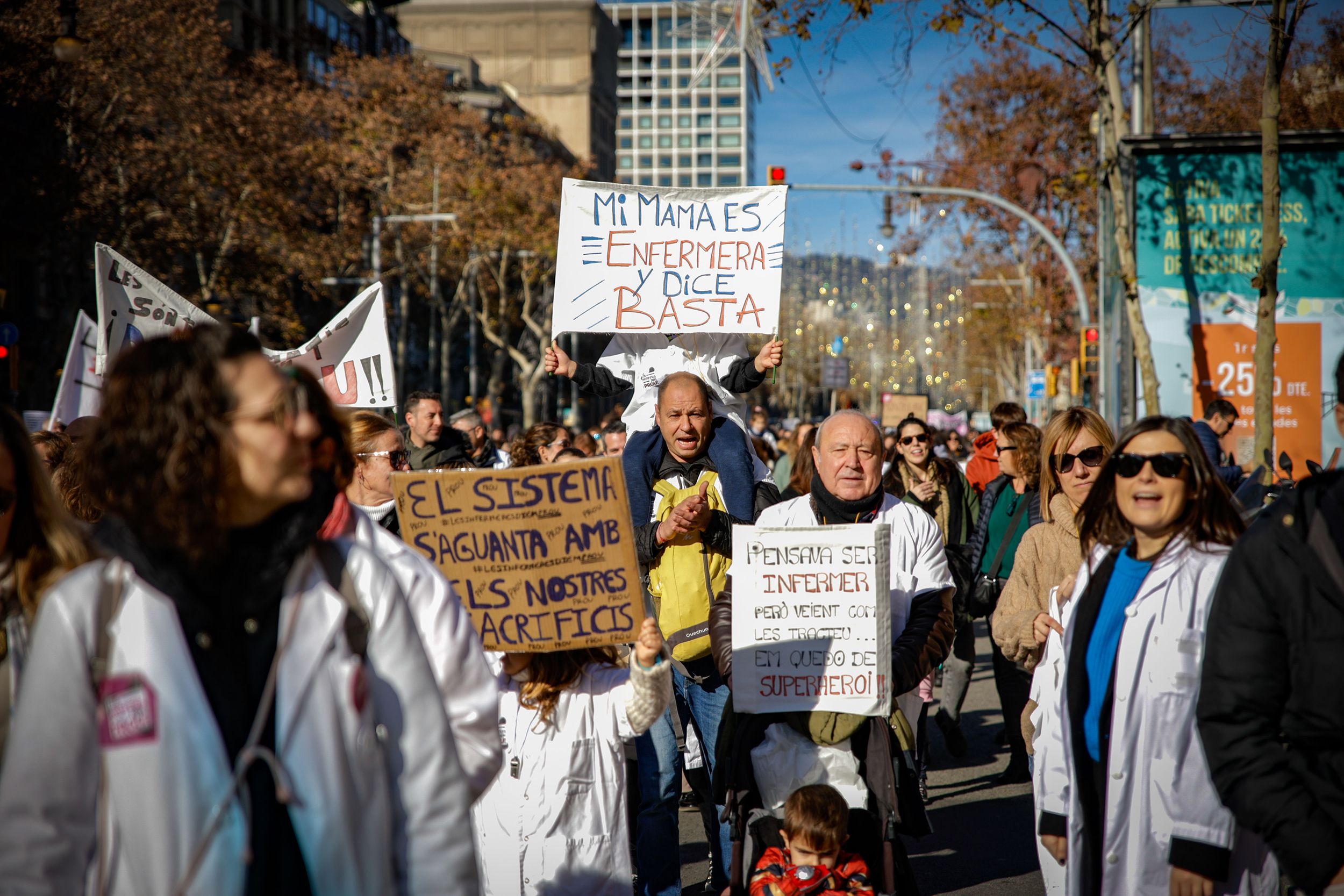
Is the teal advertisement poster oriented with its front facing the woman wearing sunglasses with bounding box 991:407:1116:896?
yes

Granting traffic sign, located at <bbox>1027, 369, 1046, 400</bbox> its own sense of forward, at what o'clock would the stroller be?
The stroller is roughly at 12 o'clock from the traffic sign.

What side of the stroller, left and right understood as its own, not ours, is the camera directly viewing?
front

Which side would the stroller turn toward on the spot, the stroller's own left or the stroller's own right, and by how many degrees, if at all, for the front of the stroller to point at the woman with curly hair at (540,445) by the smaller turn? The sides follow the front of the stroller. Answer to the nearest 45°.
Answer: approximately 135° to the stroller's own right

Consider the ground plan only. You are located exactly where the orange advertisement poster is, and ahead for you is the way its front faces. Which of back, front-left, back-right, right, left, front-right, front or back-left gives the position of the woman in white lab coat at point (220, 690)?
front

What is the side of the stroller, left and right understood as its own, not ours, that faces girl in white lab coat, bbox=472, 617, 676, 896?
right

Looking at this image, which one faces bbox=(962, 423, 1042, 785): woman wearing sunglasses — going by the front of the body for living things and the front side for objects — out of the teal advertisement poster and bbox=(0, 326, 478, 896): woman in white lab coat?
the teal advertisement poster

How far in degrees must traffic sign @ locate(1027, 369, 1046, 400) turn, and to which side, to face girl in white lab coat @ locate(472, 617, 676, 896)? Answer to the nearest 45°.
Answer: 0° — it already faces them

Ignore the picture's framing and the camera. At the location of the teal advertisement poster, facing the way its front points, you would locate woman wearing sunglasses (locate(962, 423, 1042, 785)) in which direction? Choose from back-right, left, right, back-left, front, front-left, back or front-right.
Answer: front

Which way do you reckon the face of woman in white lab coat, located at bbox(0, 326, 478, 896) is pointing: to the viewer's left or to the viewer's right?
to the viewer's right

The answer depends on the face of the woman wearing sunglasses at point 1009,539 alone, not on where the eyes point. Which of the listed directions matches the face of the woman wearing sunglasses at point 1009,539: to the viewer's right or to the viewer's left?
to the viewer's left

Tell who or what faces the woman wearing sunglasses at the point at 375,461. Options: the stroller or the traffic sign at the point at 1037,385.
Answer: the traffic sign

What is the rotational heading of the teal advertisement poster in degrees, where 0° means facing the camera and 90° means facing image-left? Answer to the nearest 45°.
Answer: approximately 0°

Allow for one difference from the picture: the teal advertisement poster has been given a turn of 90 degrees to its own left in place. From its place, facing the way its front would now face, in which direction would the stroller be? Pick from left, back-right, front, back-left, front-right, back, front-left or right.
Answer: right

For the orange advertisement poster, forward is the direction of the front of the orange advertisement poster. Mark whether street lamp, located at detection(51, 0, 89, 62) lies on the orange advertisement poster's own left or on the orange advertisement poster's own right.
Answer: on the orange advertisement poster's own right
